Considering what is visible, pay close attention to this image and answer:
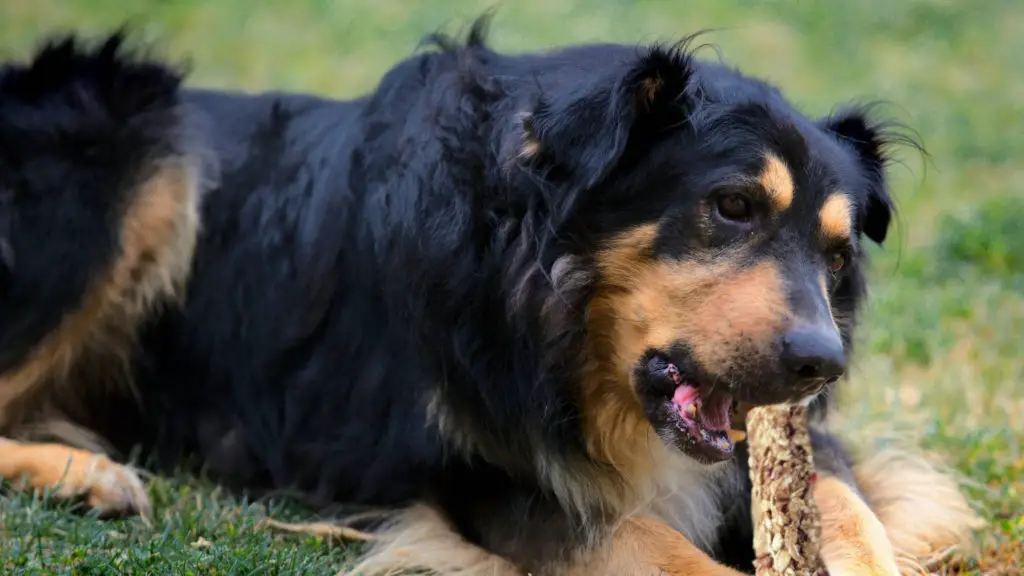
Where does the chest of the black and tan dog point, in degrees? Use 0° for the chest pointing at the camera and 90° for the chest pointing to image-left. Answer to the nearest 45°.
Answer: approximately 315°
